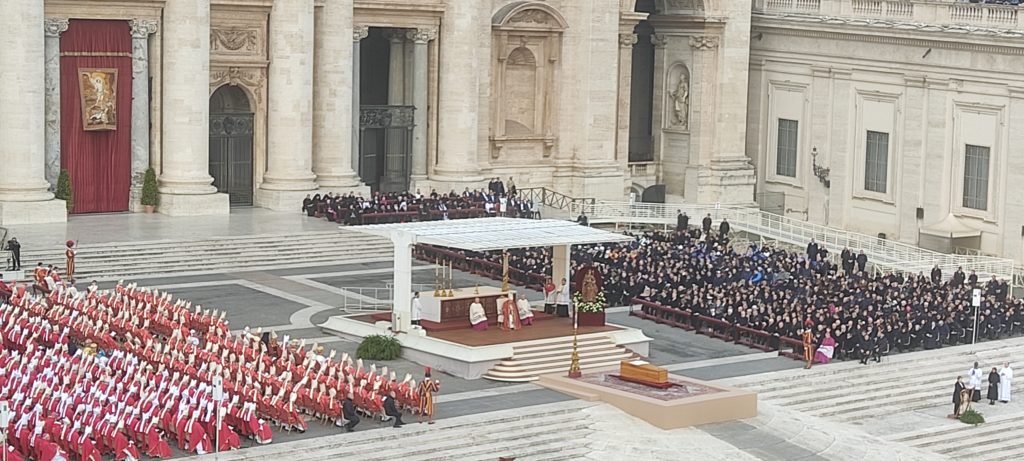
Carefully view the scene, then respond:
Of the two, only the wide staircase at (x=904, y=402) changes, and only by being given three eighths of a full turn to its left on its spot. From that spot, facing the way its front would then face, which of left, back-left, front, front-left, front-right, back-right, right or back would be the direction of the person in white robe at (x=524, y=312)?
left

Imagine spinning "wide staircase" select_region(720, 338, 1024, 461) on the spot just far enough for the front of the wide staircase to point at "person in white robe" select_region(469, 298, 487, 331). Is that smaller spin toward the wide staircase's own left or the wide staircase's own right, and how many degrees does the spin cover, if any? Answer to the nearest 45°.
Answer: approximately 135° to the wide staircase's own right

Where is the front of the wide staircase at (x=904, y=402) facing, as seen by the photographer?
facing the viewer and to the right of the viewer

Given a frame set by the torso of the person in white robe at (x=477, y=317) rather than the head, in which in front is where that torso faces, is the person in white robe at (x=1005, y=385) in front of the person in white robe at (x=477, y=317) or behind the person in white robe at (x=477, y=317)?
in front

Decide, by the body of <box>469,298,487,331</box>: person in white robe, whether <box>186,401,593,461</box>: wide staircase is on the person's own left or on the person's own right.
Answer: on the person's own right

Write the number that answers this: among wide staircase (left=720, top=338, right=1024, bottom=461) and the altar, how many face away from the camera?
0

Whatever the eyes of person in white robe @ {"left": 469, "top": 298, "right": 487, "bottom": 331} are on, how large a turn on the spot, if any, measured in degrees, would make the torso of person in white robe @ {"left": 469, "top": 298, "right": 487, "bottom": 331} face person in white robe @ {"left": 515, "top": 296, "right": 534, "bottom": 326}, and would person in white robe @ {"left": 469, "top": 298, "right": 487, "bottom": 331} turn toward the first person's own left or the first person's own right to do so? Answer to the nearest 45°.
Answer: approximately 90° to the first person's own left

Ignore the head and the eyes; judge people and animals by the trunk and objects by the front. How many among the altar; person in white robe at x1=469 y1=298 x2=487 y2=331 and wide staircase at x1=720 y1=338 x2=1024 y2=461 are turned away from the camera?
0

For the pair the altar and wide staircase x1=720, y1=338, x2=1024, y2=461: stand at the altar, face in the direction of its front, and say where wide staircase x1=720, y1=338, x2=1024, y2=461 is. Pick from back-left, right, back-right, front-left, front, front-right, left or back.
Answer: front-left

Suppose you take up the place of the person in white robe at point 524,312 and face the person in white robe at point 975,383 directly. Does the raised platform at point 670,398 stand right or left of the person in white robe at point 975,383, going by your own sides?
right

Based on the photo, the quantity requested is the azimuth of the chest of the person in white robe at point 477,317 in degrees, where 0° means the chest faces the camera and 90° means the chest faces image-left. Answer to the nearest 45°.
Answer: approximately 315°

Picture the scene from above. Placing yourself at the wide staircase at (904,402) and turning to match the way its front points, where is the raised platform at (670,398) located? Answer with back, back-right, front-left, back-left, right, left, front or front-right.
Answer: right

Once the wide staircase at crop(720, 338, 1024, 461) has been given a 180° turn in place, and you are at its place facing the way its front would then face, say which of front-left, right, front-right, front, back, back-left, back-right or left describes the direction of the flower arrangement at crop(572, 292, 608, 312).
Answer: front-left
